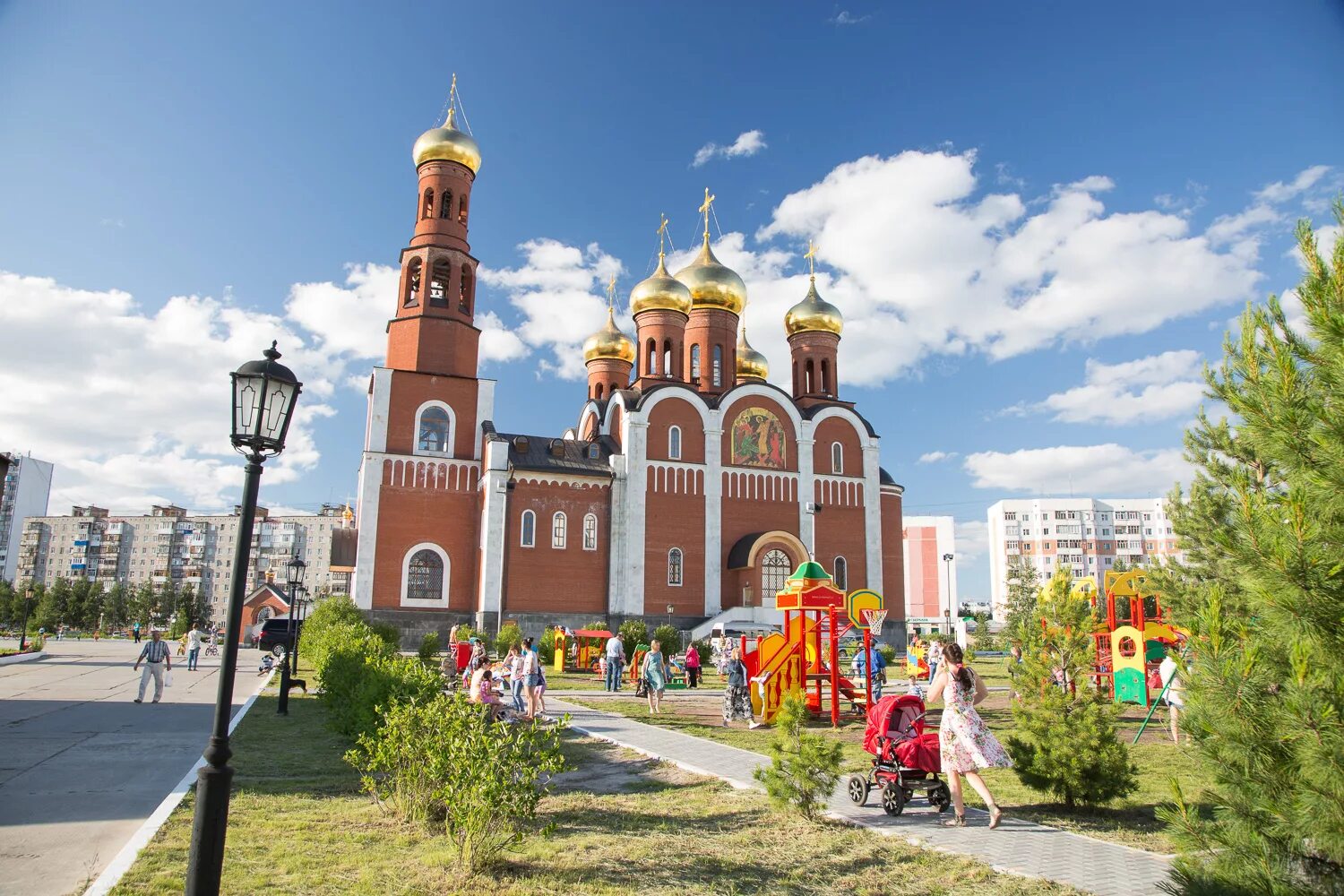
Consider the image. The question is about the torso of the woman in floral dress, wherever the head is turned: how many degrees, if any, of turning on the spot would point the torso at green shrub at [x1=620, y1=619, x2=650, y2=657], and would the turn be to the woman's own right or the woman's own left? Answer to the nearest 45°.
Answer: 0° — they already face it

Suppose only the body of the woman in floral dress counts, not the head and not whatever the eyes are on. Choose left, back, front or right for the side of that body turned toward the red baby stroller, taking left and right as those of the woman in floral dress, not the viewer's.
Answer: front

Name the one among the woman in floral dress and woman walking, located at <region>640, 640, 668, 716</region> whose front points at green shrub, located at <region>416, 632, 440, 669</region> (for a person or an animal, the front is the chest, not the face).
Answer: the woman in floral dress

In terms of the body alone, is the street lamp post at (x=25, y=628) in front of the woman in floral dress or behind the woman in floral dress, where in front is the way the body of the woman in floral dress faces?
in front

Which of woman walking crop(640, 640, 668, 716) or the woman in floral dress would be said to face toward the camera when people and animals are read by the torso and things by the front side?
the woman walking

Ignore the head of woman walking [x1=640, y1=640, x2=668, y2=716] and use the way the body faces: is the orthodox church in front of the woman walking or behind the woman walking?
behind

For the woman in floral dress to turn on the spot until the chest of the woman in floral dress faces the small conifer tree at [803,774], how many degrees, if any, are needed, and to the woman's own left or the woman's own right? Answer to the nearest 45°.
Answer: approximately 45° to the woman's own left

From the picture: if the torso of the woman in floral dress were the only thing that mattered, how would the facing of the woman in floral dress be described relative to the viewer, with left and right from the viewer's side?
facing away from the viewer and to the left of the viewer

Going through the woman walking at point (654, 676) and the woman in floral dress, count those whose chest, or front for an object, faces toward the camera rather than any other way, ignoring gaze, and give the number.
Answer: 1

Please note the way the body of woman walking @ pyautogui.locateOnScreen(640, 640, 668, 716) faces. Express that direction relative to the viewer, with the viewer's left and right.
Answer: facing the viewer

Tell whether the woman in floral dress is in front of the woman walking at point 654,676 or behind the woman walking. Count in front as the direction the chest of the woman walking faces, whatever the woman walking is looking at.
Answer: in front

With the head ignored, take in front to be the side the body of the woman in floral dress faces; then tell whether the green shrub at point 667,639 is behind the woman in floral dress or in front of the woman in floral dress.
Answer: in front

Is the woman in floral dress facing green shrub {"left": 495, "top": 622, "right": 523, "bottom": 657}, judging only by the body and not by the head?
yes

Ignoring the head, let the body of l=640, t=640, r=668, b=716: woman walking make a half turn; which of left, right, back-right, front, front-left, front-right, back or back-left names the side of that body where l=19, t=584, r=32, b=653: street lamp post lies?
front-left

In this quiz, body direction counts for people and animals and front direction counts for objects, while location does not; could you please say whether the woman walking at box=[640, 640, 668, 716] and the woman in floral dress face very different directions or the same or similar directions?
very different directions

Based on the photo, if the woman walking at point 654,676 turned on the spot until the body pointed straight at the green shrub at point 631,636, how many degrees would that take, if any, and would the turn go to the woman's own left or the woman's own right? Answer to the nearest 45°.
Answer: approximately 180°

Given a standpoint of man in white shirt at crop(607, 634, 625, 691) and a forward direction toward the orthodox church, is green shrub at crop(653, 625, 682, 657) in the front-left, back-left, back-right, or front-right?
front-right

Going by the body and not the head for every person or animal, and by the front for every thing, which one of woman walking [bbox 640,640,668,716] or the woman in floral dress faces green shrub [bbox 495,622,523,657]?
the woman in floral dress

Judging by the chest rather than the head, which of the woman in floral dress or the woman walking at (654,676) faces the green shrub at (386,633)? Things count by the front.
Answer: the woman in floral dress
